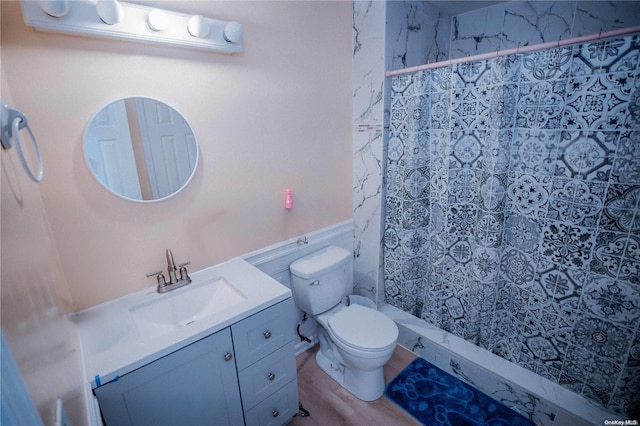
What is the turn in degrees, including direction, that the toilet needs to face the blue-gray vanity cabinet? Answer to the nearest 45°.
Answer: approximately 90° to its right

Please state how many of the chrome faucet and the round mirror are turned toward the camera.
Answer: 2

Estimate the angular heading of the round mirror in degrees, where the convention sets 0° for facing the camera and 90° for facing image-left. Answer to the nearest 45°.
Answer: approximately 0°

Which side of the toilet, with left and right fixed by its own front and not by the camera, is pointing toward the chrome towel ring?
right

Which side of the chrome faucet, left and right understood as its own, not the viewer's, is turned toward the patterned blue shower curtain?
left

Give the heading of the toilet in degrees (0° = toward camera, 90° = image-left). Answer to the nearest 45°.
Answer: approximately 315°
